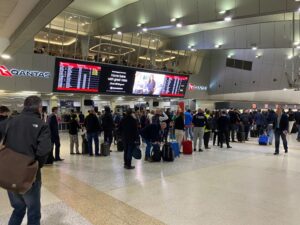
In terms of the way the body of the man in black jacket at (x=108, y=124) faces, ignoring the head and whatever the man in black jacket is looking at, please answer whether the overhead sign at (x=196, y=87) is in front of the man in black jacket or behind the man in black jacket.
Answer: in front

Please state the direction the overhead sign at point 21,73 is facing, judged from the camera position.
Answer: facing the viewer and to the right of the viewer

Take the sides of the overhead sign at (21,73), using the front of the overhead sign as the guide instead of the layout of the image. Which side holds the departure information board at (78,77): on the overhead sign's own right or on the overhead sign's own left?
on the overhead sign's own left

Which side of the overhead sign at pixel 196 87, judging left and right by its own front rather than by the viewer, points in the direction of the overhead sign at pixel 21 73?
right

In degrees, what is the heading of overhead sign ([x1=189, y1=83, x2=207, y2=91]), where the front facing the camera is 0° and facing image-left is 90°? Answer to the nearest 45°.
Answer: approximately 315°

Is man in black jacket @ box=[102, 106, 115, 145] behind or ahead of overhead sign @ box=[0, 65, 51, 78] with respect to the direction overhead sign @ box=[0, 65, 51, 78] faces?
ahead

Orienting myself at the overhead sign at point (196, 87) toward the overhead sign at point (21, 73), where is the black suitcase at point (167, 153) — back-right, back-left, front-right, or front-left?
front-left

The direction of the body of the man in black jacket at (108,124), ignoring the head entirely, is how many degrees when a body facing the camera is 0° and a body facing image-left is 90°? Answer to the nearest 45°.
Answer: approximately 180°

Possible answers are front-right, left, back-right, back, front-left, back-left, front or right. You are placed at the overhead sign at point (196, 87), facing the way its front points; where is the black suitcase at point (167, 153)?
front-right

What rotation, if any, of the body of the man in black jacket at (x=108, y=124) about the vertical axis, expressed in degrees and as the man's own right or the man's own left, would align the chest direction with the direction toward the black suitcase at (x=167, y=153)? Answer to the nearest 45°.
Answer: approximately 135° to the man's own right

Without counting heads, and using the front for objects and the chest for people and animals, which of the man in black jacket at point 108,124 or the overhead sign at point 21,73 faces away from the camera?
the man in black jacket
